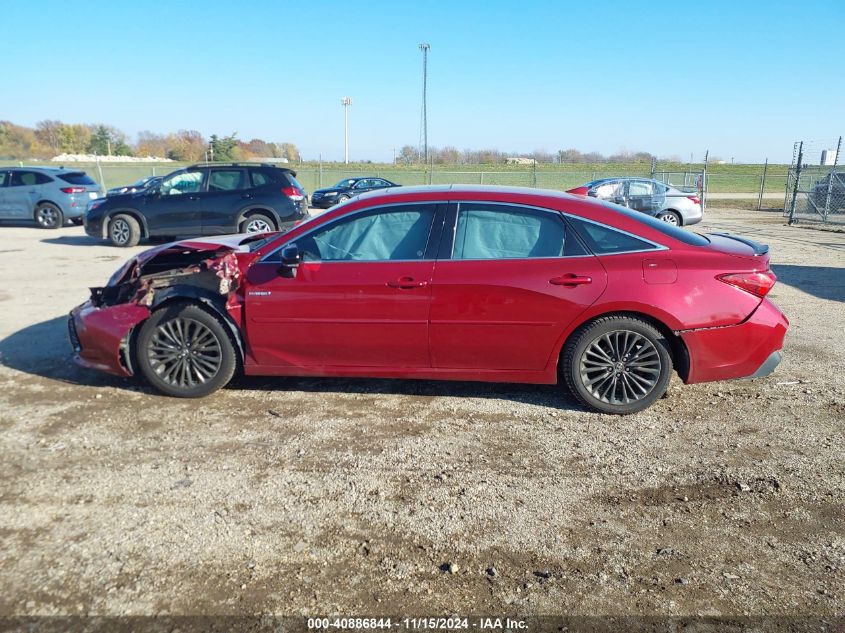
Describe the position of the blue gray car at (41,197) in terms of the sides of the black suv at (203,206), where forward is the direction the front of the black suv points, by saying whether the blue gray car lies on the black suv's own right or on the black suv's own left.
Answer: on the black suv's own right

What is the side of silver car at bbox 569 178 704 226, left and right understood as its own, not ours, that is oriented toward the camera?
left

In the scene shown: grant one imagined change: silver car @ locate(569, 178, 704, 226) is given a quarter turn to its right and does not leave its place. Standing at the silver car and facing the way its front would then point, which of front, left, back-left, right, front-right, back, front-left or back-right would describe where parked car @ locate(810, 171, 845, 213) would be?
front-right

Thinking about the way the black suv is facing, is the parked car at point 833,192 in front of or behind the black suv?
behind

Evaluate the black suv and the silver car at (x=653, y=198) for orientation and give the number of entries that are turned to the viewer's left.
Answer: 2

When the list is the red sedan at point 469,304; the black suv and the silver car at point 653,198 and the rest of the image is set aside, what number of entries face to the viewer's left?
3

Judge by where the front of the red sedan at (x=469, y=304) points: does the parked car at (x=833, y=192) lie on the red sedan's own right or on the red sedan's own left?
on the red sedan's own right

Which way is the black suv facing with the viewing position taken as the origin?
facing to the left of the viewer

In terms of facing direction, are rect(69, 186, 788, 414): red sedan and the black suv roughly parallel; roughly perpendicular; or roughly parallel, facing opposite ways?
roughly parallel

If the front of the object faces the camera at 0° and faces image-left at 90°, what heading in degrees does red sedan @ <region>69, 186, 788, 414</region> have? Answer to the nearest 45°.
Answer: approximately 90°

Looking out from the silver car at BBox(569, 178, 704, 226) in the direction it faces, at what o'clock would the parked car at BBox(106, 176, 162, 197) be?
The parked car is roughly at 11 o'clock from the silver car.

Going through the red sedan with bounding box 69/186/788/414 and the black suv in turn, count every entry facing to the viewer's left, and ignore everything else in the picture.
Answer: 2
